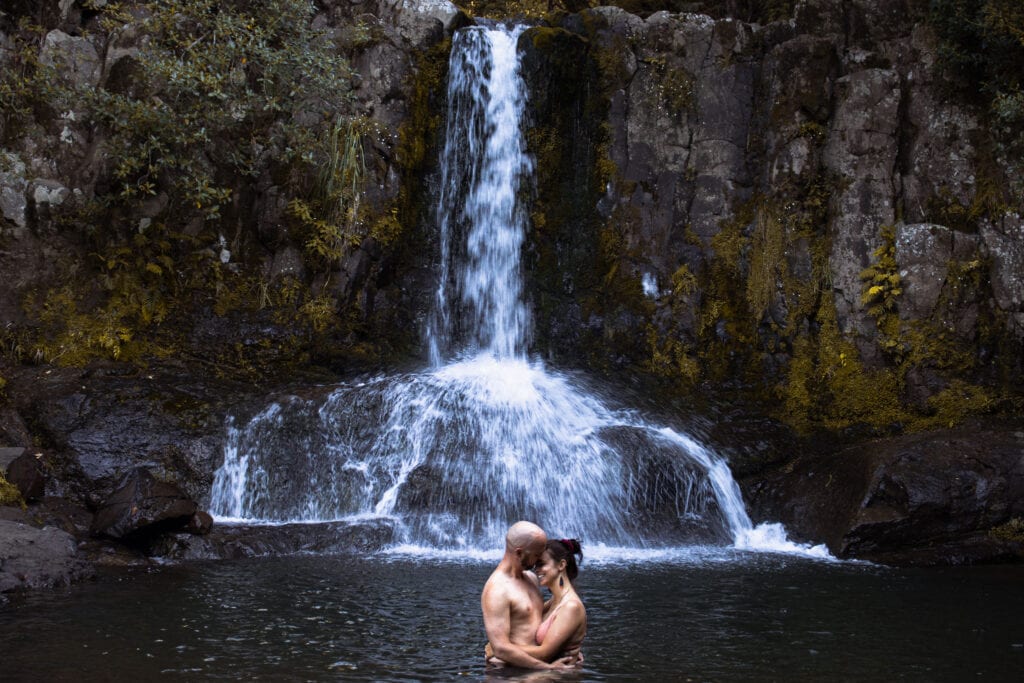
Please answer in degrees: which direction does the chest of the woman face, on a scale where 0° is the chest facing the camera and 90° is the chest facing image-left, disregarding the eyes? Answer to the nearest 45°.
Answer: approximately 90°

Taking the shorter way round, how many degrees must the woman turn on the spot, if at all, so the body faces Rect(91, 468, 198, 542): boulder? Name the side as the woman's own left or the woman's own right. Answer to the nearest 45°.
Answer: approximately 45° to the woman's own right

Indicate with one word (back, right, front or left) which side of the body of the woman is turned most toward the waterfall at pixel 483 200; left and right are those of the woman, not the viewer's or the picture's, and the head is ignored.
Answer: right

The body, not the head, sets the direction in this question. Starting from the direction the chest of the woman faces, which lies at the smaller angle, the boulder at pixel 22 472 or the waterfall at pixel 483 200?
the boulder

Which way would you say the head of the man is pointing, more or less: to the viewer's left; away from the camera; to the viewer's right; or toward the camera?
to the viewer's right

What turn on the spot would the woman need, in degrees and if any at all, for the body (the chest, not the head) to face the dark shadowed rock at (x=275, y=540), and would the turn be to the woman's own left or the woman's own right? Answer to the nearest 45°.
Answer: approximately 45° to the woman's own right
